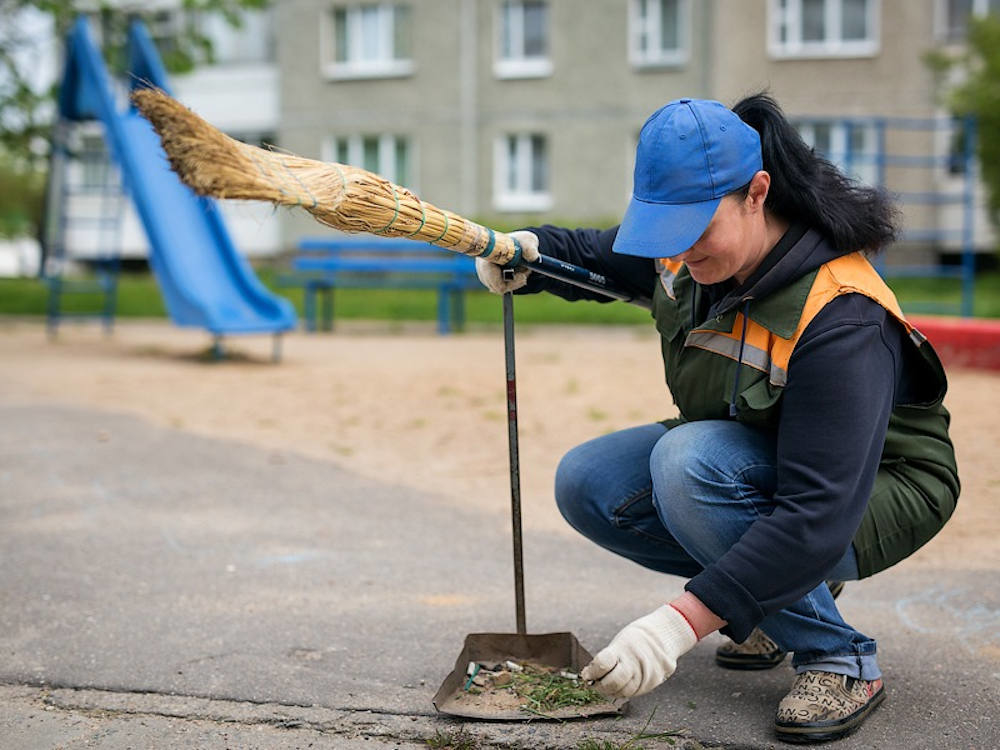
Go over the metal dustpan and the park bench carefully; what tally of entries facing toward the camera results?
2

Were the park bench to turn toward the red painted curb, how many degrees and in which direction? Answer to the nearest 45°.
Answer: approximately 45° to its left

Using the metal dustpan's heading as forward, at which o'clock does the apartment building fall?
The apartment building is roughly at 6 o'clock from the metal dustpan.

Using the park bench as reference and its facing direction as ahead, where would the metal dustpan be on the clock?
The metal dustpan is roughly at 12 o'clock from the park bench.

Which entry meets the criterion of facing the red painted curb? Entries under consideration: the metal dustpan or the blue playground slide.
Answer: the blue playground slide

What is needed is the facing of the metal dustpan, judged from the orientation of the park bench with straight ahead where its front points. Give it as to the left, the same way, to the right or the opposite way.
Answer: the same way

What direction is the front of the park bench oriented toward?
toward the camera

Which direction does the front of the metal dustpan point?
toward the camera

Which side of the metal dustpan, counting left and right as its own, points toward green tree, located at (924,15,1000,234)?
back

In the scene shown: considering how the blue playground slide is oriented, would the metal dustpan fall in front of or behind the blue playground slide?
in front

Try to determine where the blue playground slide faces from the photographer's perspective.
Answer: facing the viewer and to the right of the viewer

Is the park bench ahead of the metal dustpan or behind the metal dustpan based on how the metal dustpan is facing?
behind
